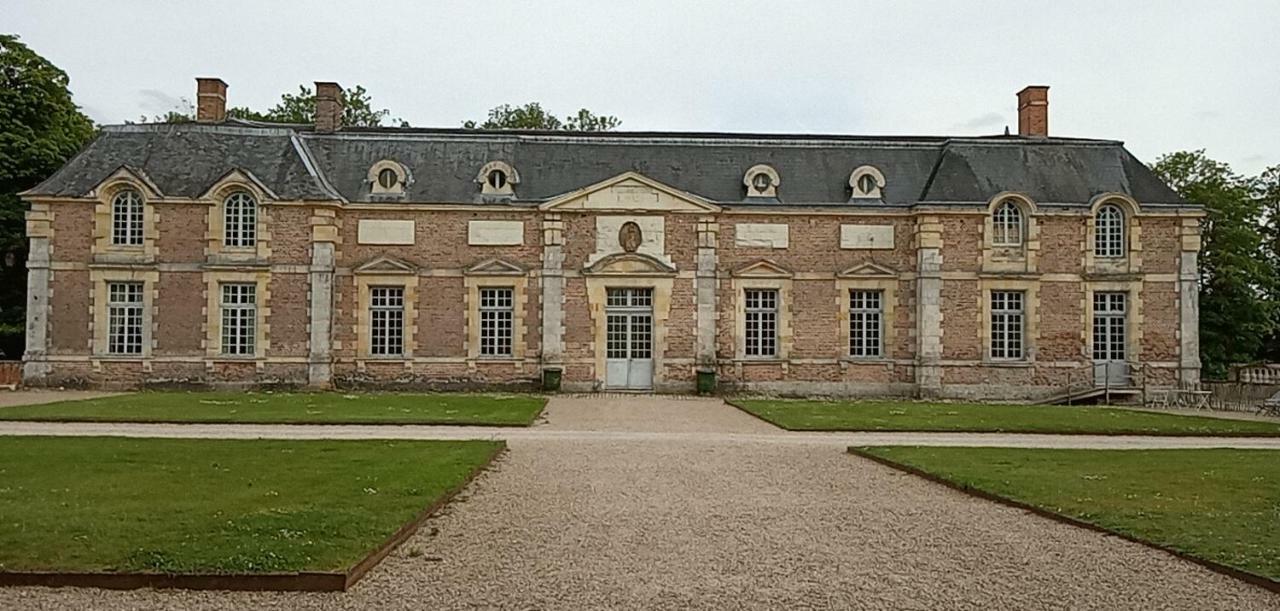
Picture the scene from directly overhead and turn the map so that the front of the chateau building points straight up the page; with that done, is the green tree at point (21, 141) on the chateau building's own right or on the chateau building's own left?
on the chateau building's own right

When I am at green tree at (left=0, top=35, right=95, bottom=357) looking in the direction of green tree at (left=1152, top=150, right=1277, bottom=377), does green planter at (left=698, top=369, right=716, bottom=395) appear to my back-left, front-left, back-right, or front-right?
front-right

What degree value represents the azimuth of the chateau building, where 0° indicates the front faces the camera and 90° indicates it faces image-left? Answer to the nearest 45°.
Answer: approximately 0°

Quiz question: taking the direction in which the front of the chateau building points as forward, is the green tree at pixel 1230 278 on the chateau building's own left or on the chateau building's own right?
on the chateau building's own left
